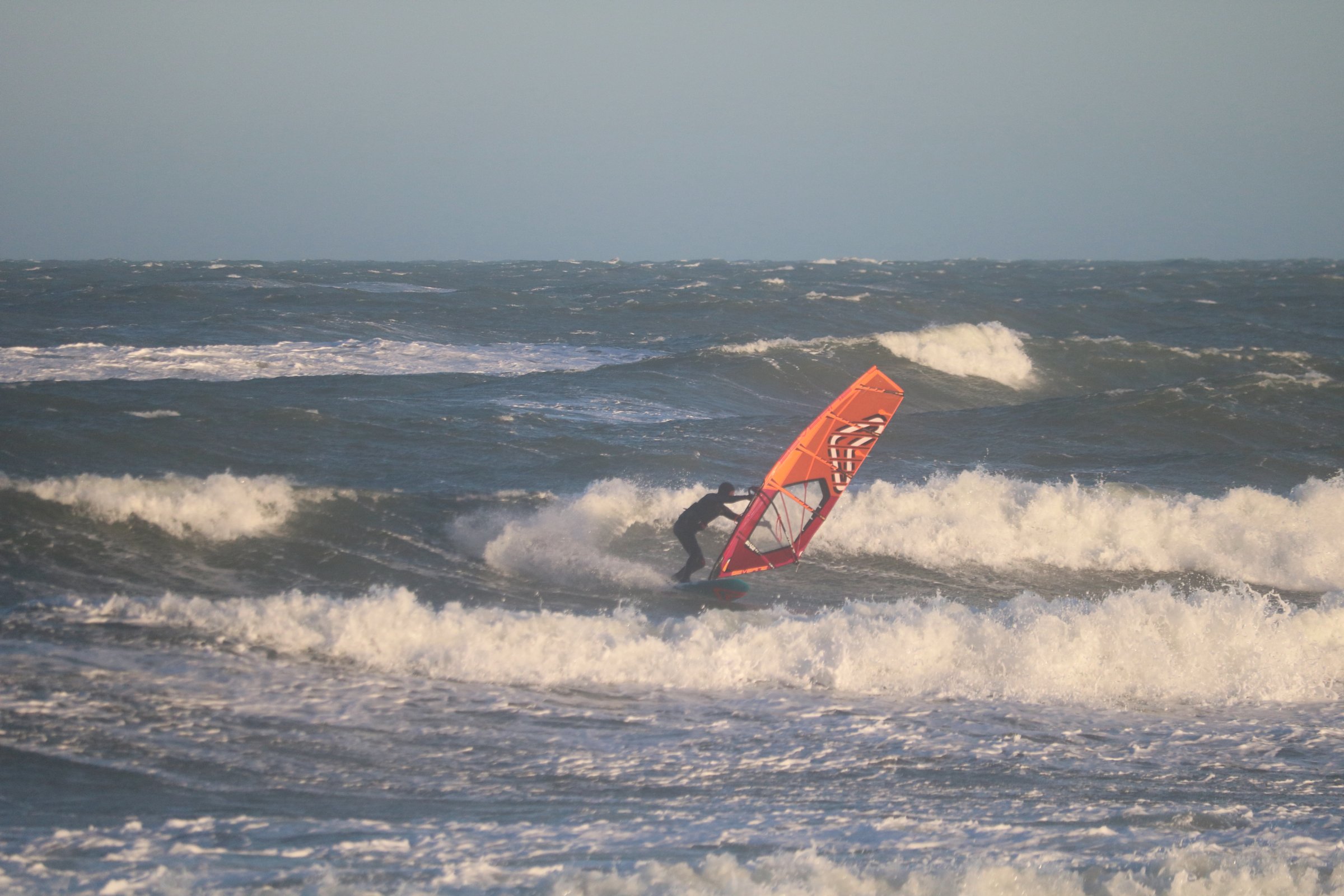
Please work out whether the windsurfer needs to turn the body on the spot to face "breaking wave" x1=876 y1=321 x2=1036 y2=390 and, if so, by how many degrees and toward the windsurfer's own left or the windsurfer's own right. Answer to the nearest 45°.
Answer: approximately 90° to the windsurfer's own left

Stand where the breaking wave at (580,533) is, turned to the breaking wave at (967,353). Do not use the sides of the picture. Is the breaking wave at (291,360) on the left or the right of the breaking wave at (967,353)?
left

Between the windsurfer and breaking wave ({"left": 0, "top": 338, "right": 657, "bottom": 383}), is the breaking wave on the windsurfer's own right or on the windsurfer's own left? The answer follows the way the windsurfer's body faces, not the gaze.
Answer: on the windsurfer's own left

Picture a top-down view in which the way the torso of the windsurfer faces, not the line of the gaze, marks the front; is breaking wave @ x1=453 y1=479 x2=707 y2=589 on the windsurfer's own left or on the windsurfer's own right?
on the windsurfer's own left

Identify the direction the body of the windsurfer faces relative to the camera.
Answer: to the viewer's right
